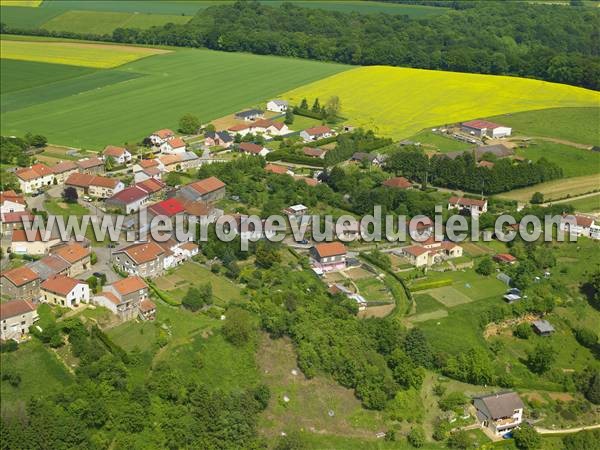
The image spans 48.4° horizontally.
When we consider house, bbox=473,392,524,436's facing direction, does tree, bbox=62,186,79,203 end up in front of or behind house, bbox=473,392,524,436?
behind

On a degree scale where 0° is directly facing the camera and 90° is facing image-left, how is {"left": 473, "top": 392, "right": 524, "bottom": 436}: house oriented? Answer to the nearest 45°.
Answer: approximately 315°

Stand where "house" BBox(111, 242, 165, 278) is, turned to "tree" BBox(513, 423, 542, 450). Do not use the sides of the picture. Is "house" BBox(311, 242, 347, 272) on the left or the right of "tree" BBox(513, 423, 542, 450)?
left

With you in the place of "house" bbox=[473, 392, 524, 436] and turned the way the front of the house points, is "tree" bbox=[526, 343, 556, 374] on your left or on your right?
on your left

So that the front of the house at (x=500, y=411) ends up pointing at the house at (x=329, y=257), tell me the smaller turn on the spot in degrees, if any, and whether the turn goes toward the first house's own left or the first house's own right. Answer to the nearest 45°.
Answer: approximately 180°

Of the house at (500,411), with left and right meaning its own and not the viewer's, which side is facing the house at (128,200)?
back

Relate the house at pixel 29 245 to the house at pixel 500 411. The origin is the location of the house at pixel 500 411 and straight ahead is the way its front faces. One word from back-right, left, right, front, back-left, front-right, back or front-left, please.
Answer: back-right

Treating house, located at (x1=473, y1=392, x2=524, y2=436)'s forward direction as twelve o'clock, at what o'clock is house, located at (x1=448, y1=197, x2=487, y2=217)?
house, located at (x1=448, y1=197, x2=487, y2=217) is roughly at 7 o'clock from house, located at (x1=473, y1=392, x2=524, y2=436).

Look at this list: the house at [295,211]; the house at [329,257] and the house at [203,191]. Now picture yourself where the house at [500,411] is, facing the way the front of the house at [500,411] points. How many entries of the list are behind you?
3

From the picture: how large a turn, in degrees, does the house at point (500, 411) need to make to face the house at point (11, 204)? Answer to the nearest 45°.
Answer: approximately 135° to its right

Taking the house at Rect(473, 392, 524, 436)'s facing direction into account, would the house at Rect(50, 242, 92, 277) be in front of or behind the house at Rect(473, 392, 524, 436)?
behind

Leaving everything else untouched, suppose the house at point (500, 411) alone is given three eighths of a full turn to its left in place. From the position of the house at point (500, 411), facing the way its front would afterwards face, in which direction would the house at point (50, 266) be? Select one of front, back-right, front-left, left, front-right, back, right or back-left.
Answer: left

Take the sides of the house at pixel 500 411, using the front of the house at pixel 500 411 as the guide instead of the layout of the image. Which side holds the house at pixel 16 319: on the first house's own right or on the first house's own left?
on the first house's own right

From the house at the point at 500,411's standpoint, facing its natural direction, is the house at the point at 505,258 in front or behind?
behind

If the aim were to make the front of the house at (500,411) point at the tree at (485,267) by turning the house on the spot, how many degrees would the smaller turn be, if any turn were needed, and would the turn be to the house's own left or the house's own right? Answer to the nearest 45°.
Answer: approximately 135° to the house's own left

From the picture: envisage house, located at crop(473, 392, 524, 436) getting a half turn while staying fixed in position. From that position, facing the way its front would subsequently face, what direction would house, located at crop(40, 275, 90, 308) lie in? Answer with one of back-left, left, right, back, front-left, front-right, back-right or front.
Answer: front-left

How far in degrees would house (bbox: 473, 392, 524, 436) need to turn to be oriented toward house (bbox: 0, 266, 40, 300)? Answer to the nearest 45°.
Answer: approximately 135° to its right
